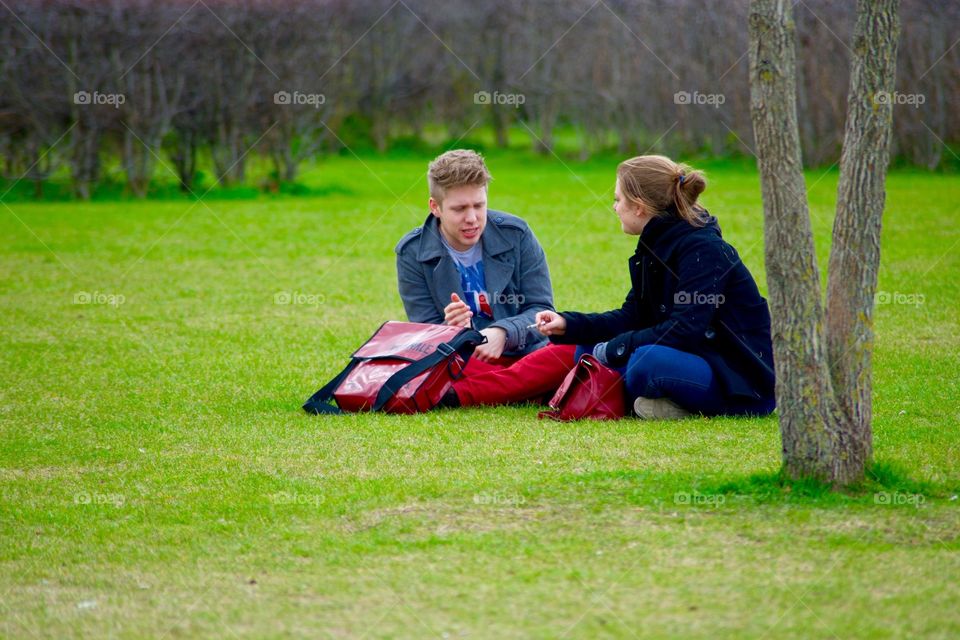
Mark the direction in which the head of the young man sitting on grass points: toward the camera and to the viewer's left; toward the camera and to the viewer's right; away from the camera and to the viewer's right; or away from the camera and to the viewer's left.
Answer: toward the camera and to the viewer's right

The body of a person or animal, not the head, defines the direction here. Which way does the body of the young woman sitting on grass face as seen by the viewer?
to the viewer's left

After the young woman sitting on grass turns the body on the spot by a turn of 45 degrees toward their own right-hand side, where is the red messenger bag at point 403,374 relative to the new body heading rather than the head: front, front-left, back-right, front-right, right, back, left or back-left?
front-left

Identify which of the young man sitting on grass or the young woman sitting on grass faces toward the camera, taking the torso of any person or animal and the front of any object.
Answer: the young man sitting on grass

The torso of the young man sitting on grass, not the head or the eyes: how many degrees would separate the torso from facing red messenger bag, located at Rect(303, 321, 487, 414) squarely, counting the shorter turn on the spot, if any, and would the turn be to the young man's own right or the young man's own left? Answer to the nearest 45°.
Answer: approximately 45° to the young man's own right

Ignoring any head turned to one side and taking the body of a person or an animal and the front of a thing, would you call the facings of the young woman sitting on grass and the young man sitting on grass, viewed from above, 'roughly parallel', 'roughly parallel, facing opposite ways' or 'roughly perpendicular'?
roughly perpendicular

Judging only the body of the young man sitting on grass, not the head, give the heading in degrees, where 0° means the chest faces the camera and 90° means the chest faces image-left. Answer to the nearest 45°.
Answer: approximately 0°

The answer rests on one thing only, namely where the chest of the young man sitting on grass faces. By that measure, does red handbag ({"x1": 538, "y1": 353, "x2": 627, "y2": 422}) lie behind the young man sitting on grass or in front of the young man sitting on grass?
in front

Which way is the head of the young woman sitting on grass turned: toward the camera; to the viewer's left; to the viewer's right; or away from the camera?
to the viewer's left

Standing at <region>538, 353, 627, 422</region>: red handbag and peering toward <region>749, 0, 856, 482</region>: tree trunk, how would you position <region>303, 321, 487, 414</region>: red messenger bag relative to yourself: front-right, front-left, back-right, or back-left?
back-right

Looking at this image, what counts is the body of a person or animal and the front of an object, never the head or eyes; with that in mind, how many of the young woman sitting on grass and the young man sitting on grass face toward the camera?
1

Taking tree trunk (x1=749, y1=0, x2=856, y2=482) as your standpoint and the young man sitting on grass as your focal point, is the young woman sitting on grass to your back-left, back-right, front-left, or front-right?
front-right
